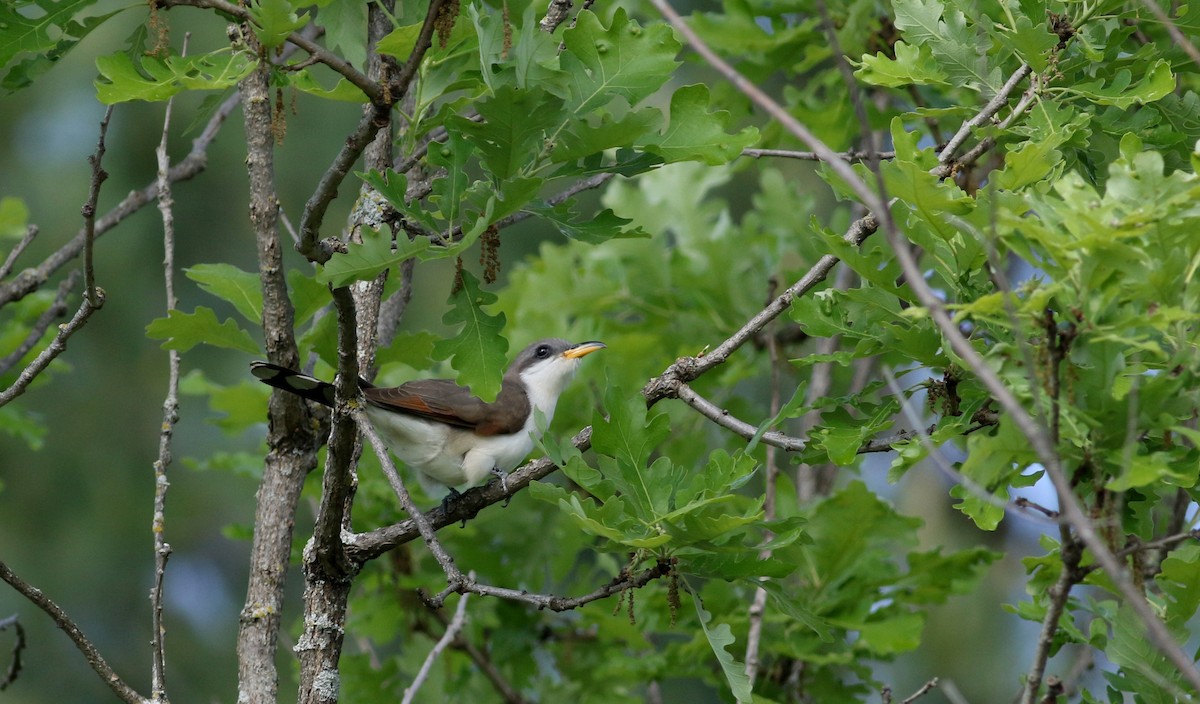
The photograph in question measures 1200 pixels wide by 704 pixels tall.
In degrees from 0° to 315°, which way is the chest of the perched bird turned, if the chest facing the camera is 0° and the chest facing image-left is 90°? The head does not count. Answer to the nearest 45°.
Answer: approximately 270°

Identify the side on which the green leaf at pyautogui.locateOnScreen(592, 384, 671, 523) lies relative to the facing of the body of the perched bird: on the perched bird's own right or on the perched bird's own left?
on the perched bird's own right

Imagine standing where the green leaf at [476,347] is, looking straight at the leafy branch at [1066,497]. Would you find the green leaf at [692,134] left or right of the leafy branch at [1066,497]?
left

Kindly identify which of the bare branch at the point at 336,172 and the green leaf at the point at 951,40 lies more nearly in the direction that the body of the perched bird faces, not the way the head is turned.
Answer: the green leaf

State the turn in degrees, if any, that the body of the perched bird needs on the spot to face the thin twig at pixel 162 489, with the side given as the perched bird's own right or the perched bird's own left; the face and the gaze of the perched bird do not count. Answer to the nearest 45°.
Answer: approximately 135° to the perched bird's own right

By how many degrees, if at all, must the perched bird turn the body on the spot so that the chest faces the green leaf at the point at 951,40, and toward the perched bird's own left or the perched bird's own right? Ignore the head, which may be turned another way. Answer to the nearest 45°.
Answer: approximately 45° to the perched bird's own right
